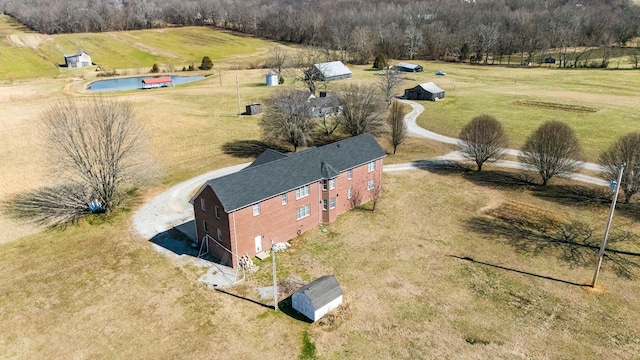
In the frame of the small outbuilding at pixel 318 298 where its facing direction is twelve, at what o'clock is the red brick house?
The red brick house is roughly at 4 o'clock from the small outbuilding.

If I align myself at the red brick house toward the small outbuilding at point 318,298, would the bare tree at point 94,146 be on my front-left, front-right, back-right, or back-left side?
back-right

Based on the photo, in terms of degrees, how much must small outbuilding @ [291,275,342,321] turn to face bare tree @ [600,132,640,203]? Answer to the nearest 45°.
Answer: approximately 180°

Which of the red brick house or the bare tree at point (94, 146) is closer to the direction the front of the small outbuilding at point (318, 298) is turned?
the bare tree

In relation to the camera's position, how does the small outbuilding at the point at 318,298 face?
facing the viewer and to the left of the viewer

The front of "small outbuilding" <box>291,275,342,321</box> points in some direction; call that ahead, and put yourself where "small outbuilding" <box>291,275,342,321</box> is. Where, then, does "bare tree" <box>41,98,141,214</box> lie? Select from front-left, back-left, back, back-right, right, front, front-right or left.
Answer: right
